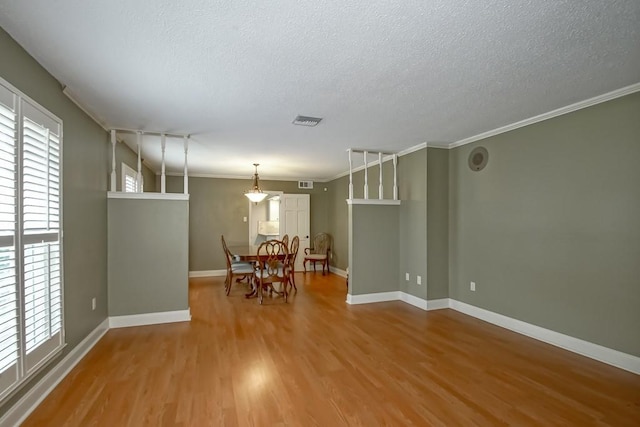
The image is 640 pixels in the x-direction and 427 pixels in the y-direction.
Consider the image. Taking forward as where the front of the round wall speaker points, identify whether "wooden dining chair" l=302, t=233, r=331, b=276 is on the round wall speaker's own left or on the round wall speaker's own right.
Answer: on the round wall speaker's own right

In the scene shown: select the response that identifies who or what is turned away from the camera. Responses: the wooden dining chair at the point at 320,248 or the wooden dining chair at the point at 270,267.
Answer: the wooden dining chair at the point at 270,267

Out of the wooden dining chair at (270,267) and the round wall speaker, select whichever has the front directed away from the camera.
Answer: the wooden dining chair

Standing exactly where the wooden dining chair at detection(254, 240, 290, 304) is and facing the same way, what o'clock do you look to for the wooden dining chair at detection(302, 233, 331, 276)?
the wooden dining chair at detection(302, 233, 331, 276) is roughly at 1 o'clock from the wooden dining chair at detection(254, 240, 290, 304).

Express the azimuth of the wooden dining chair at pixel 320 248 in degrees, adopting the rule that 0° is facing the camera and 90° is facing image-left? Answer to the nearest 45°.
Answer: approximately 45°

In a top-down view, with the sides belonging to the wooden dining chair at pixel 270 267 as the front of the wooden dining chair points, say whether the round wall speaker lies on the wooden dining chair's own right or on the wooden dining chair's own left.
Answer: on the wooden dining chair's own right

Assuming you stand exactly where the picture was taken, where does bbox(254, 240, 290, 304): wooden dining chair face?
facing away from the viewer

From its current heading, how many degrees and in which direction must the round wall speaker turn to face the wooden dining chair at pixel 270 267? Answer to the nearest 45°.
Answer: approximately 45° to its right

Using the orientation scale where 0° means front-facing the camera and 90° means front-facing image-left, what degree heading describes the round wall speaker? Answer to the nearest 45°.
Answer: approximately 45°
